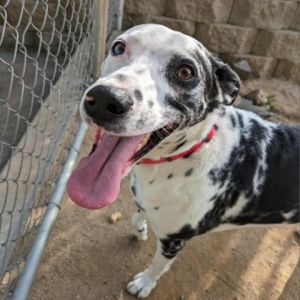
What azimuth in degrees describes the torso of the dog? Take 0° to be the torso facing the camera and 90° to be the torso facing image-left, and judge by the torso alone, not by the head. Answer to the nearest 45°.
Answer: approximately 45°

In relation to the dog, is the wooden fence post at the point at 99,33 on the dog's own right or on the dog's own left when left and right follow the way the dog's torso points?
on the dog's own right

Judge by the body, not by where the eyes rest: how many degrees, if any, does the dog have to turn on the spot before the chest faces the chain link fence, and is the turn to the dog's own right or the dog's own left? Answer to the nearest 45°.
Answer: approximately 90° to the dog's own right
